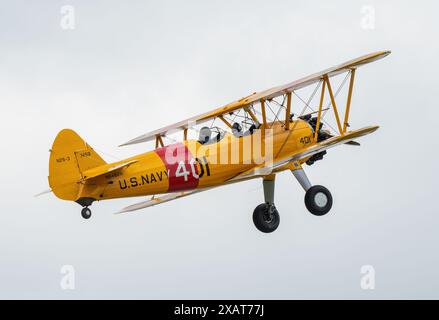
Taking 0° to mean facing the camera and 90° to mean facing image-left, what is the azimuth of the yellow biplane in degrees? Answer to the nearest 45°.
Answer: approximately 225°
